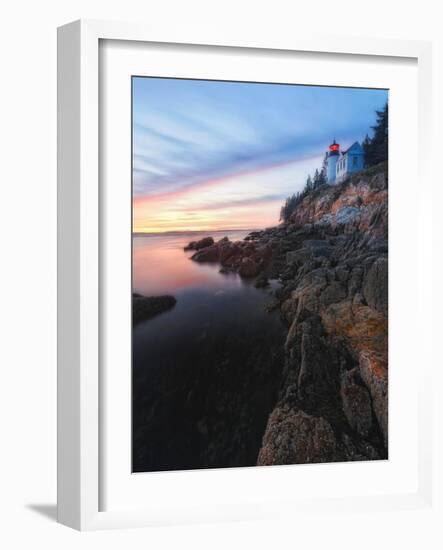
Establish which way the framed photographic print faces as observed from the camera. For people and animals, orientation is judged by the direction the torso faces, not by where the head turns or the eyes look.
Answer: facing the viewer and to the right of the viewer
